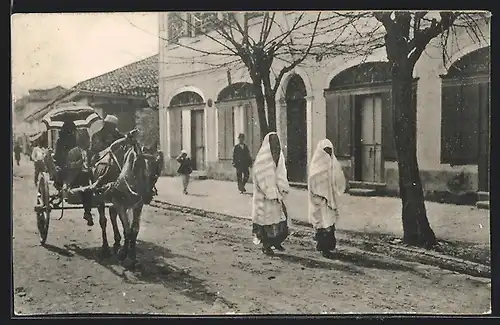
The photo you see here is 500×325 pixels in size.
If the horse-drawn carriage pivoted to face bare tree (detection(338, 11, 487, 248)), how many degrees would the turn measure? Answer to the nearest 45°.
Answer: approximately 45° to its left

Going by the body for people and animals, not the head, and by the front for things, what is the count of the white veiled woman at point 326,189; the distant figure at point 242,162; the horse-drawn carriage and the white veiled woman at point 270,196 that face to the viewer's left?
0

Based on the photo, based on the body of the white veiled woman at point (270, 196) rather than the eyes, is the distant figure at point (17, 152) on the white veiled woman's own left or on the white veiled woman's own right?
on the white veiled woman's own right

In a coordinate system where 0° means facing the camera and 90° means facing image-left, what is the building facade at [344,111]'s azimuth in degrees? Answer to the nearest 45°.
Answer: approximately 45°

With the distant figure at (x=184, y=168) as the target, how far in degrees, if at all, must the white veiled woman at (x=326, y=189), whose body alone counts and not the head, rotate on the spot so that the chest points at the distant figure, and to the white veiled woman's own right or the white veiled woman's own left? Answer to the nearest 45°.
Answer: approximately 135° to the white veiled woman's own right

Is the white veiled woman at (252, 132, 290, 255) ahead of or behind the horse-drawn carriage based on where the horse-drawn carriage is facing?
ahead

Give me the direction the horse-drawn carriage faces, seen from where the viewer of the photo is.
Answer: facing the viewer and to the right of the viewer

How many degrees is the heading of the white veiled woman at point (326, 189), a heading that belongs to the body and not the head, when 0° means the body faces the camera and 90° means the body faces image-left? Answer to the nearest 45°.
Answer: approximately 315°

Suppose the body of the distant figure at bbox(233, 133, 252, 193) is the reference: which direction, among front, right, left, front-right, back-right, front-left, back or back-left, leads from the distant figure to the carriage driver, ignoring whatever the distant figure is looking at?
front

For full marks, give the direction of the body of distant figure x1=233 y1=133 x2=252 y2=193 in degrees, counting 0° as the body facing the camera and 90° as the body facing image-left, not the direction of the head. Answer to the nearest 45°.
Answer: approximately 0°

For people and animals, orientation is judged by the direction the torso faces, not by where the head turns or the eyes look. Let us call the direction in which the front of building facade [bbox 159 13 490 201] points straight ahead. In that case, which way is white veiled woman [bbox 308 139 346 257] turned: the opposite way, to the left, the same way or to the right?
to the left
